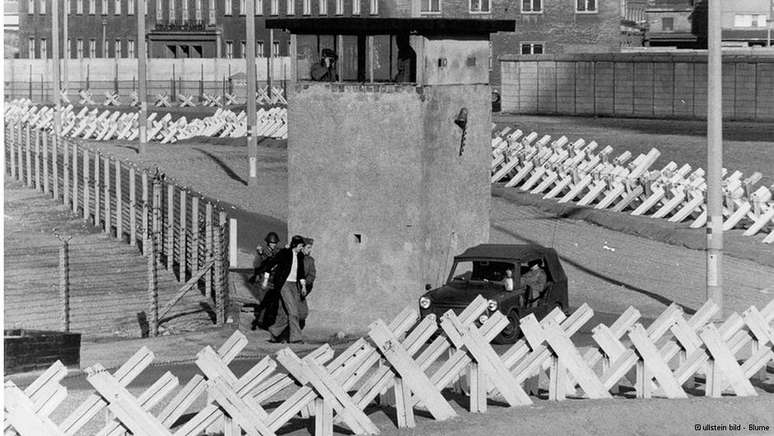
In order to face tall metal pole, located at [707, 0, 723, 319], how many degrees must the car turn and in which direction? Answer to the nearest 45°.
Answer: approximately 180°

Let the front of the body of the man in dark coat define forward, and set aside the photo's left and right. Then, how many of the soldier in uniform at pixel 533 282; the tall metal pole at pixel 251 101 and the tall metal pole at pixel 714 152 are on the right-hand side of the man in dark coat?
0

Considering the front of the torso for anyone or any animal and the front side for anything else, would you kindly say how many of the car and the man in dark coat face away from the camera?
0

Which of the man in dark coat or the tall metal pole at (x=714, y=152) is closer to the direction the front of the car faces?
the man in dark coat

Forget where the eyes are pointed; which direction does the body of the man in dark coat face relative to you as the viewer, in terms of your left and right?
facing the viewer and to the right of the viewer

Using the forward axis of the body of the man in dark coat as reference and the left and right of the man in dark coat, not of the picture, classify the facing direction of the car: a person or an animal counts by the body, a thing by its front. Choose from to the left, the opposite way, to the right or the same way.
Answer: to the right

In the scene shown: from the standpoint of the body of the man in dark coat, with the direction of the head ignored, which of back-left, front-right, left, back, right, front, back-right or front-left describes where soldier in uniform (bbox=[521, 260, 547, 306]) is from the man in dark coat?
front-left

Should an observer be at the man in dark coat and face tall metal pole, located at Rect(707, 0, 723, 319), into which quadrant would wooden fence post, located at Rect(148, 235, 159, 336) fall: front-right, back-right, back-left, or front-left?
back-left

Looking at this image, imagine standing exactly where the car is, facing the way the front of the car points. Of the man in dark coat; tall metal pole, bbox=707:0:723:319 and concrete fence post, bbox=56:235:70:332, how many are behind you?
1

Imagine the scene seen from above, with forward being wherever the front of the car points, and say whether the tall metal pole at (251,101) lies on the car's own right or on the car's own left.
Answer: on the car's own right
